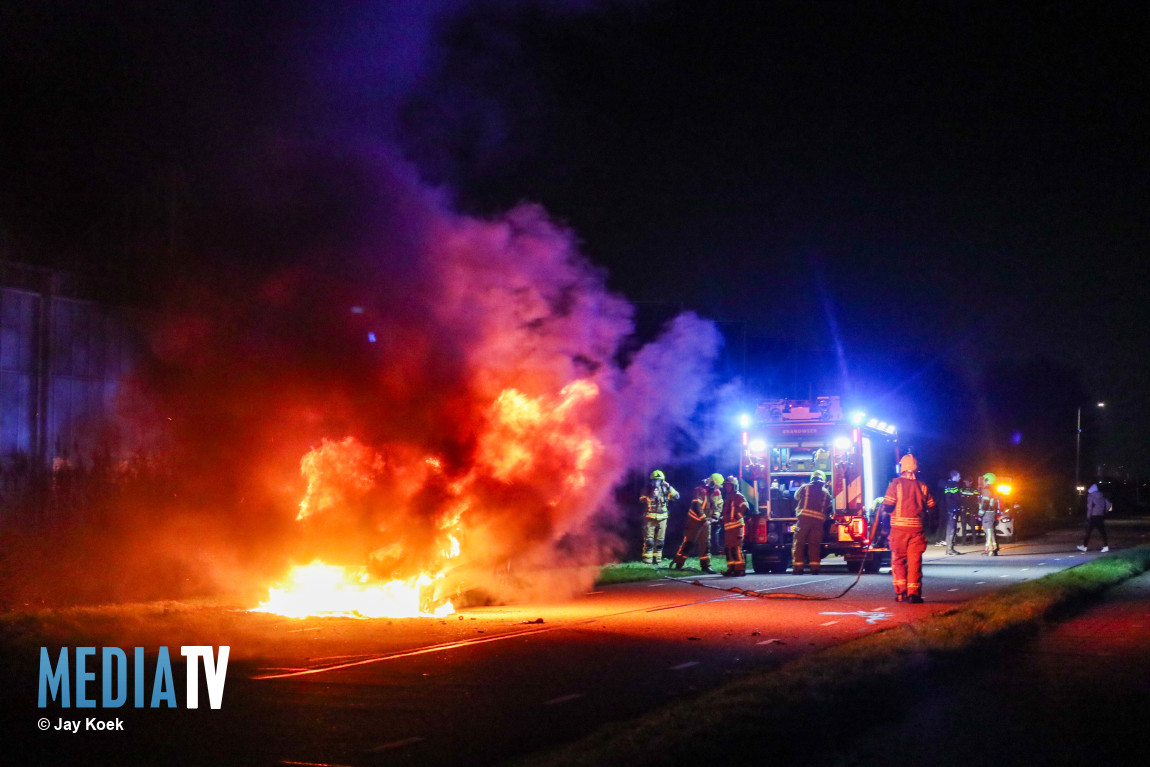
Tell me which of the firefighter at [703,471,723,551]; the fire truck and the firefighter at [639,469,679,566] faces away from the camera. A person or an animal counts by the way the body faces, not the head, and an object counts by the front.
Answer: the fire truck

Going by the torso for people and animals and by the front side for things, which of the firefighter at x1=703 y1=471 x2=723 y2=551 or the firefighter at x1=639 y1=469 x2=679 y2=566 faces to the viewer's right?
the firefighter at x1=703 y1=471 x2=723 y2=551

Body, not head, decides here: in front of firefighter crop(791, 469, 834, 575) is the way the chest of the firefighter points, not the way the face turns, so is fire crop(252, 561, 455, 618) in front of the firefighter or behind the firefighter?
behind

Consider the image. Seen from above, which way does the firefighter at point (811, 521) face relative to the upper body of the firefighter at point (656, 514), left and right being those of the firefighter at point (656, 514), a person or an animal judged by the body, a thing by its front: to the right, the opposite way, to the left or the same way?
the opposite way

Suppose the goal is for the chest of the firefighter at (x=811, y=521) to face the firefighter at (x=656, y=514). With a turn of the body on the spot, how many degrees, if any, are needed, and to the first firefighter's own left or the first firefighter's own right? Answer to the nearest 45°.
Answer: approximately 45° to the first firefighter's own left

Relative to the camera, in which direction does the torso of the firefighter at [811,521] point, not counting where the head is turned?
away from the camera

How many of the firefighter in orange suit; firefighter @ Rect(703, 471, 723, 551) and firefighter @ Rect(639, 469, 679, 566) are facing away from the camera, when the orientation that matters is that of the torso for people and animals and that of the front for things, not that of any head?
1

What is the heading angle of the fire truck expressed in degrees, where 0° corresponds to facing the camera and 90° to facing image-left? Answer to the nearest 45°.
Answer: approximately 180°

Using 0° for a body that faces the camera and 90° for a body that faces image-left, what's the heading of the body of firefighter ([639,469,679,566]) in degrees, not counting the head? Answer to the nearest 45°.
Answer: approximately 0°

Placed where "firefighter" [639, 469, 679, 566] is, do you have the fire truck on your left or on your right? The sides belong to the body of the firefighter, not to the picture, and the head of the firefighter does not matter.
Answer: on your left
